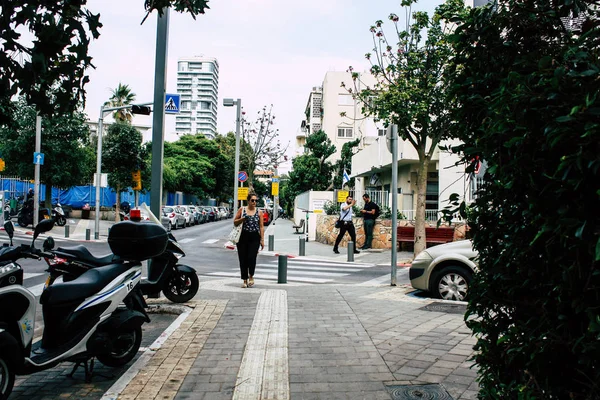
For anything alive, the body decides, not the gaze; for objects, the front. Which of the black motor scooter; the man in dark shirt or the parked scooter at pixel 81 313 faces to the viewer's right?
the black motor scooter

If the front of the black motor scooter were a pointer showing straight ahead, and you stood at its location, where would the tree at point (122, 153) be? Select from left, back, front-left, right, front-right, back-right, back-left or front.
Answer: left

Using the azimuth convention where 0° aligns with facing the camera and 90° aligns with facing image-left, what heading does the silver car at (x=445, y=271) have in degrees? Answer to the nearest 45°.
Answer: approximately 90°

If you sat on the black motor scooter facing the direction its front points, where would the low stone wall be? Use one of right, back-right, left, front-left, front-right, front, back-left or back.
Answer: front-left

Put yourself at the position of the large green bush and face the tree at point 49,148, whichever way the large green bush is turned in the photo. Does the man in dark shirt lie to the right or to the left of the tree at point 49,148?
right

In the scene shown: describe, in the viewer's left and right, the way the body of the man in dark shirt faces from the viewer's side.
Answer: facing to the left of the viewer

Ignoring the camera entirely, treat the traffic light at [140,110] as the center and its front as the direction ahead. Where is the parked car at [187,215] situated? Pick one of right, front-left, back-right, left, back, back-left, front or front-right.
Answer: back

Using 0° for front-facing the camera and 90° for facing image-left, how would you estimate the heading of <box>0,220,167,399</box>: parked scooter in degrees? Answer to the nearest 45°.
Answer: approximately 45°

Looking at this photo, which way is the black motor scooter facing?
to the viewer's right

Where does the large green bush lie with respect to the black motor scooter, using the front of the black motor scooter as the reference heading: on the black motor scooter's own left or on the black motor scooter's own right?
on the black motor scooter's own right

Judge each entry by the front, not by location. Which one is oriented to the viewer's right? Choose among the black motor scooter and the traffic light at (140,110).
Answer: the black motor scooter

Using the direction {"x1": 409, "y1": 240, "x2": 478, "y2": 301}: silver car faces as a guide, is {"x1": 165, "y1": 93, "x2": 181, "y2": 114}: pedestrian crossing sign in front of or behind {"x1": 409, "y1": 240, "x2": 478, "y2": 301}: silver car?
in front

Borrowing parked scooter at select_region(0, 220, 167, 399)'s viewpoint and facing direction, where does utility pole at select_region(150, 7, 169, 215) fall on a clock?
The utility pole is roughly at 5 o'clock from the parked scooter.

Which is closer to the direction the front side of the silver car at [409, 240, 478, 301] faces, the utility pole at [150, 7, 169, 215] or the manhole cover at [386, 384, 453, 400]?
the utility pole

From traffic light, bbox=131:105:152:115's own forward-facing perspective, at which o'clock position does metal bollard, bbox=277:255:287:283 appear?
The metal bollard is roughly at 11 o'clock from the traffic light.
